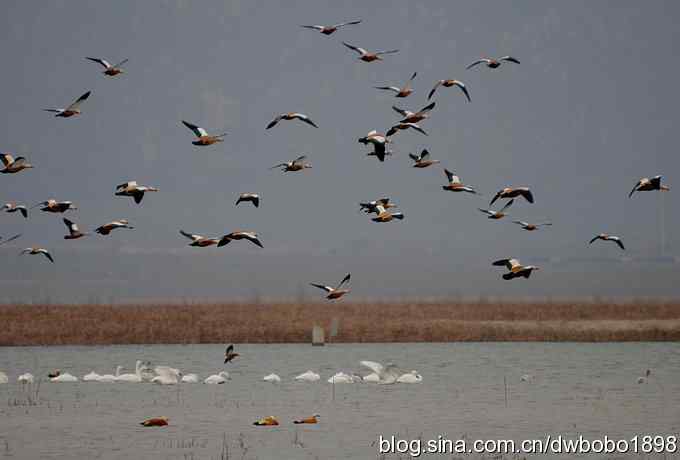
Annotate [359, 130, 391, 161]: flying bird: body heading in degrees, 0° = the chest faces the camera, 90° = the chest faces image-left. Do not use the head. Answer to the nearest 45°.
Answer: approximately 270°

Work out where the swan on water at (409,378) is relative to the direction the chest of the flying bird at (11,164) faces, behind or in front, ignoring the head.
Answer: in front

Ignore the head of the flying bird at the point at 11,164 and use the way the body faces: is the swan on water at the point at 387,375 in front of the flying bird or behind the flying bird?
in front

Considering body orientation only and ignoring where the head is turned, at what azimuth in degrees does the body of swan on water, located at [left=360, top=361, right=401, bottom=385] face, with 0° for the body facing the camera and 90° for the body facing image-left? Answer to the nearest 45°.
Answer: approximately 90°
